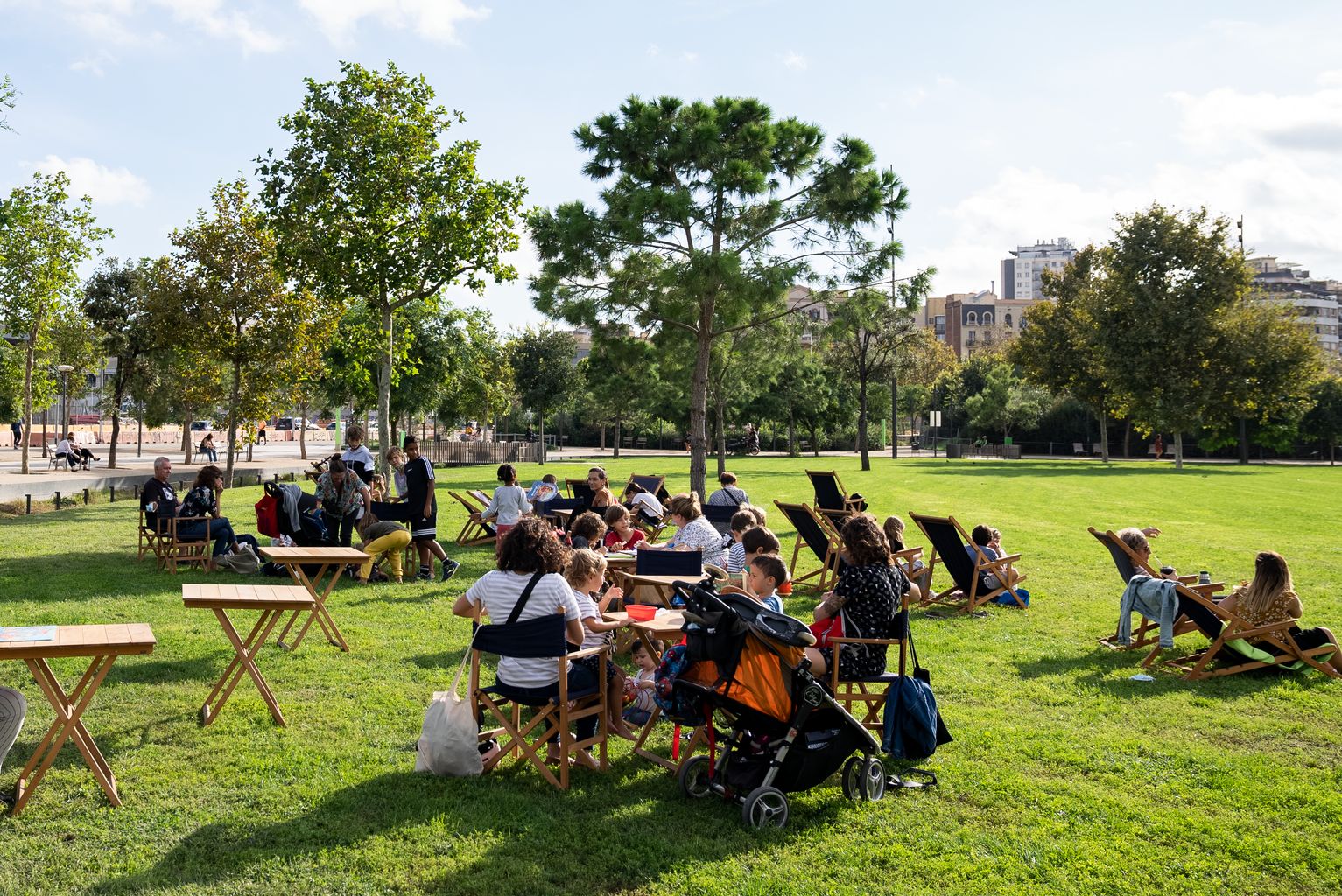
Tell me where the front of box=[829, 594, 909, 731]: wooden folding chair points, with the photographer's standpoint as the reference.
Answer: facing to the left of the viewer

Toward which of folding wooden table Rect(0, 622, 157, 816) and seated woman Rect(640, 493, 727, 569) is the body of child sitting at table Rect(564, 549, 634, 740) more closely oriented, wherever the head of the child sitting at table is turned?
the seated woman

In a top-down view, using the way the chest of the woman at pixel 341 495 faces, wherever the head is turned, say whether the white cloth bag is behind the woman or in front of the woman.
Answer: in front

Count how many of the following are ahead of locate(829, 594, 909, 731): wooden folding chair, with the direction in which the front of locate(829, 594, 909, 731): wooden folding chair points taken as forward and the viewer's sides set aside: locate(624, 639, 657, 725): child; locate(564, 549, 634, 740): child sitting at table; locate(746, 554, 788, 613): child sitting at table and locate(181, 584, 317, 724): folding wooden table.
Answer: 4

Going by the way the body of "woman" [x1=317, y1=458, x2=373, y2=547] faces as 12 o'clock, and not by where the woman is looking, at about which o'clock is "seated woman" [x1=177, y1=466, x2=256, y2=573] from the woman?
The seated woman is roughly at 4 o'clock from the woman.

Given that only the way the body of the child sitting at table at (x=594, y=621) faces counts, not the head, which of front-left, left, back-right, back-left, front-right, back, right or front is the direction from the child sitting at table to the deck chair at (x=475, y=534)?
left

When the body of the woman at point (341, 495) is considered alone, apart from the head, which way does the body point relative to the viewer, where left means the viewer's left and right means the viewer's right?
facing the viewer

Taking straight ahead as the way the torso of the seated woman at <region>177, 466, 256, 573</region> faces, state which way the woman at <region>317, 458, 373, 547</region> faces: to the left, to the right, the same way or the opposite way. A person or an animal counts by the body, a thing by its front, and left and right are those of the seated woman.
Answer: to the right
